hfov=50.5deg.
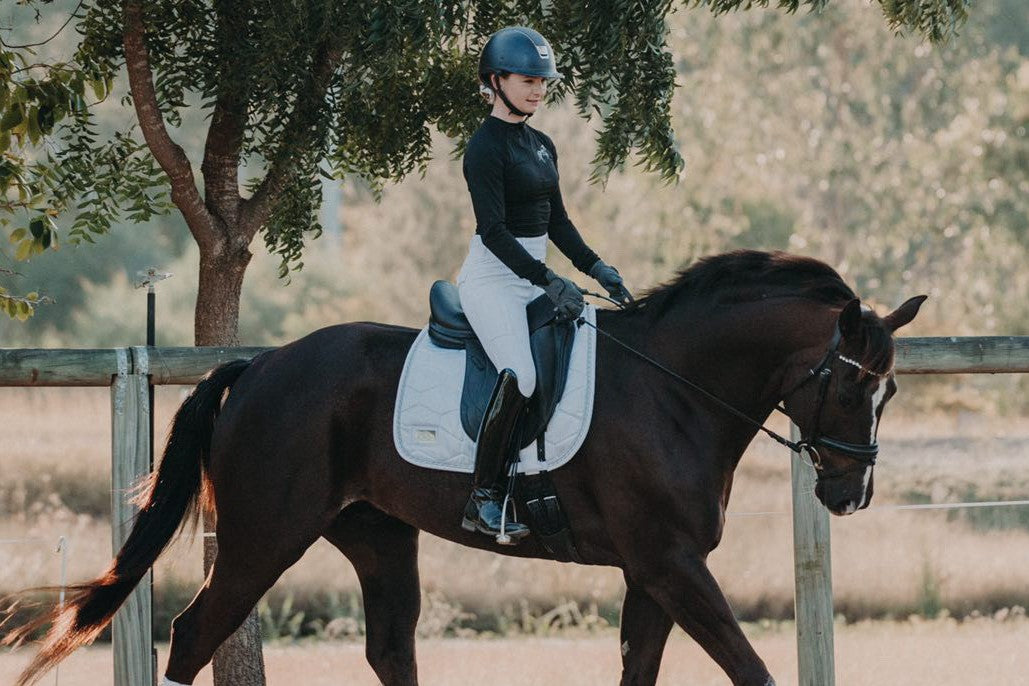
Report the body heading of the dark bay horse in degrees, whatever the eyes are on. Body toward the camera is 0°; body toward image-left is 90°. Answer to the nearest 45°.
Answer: approximately 270°

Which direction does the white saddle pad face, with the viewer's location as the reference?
facing to the right of the viewer

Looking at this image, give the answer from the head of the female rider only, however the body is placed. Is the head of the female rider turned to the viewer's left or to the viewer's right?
to the viewer's right
